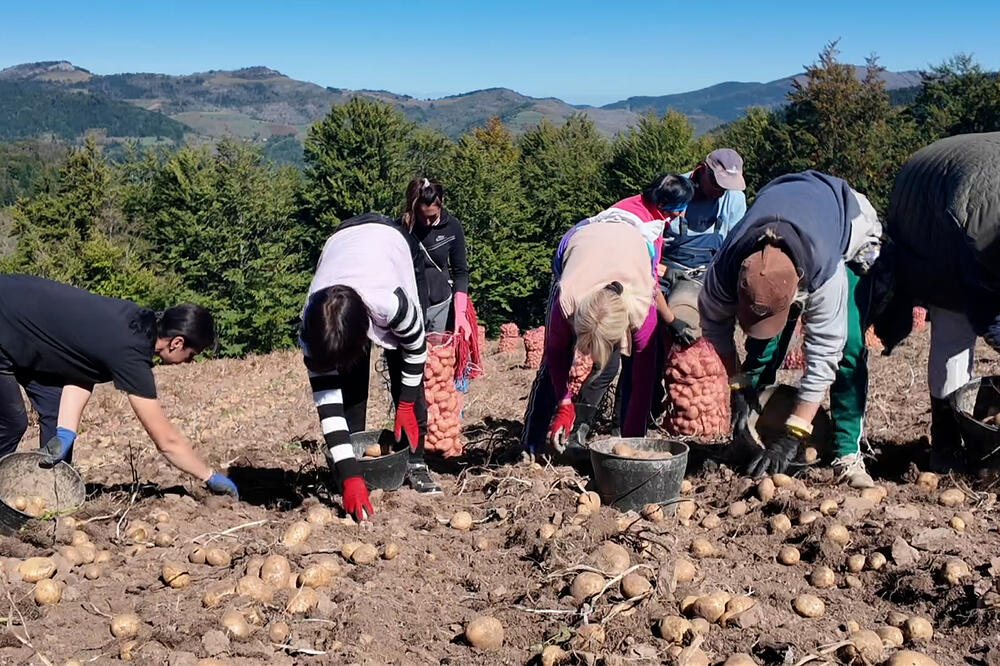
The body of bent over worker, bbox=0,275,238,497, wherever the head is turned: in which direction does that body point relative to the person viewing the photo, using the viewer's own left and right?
facing to the right of the viewer

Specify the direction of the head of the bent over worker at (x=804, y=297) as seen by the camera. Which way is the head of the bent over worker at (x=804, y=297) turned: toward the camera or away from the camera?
toward the camera

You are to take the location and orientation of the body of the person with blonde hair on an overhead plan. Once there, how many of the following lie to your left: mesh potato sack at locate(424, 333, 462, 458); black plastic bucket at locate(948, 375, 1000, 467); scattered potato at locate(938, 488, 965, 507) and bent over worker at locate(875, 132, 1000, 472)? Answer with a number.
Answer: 3

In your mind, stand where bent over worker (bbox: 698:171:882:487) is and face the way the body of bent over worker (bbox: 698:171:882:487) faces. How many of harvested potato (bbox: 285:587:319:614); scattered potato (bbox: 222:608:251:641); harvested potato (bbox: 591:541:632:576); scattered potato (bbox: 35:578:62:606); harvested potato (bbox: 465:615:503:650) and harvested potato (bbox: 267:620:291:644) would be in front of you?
6

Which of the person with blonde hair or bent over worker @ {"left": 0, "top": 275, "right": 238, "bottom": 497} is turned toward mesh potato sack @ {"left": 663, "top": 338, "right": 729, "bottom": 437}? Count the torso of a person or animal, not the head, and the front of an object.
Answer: the bent over worker

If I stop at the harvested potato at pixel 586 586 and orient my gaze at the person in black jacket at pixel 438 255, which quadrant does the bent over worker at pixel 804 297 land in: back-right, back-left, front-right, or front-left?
front-right

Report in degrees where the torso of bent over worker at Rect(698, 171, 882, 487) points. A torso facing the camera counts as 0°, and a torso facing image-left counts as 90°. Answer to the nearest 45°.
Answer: approximately 45°

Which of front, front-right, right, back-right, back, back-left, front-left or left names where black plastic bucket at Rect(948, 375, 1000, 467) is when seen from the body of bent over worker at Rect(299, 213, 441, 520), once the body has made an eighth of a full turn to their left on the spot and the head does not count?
front-left

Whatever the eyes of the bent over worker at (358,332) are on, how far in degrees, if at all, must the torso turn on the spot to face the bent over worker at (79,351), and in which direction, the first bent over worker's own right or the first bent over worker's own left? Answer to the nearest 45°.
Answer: approximately 90° to the first bent over worker's own right

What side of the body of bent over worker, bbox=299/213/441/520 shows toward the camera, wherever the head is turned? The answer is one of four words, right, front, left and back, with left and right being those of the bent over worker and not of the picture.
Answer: front

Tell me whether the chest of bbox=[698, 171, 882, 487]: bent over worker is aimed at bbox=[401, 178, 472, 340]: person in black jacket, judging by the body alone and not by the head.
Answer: no

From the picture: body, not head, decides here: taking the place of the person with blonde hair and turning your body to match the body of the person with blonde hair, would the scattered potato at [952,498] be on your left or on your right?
on your left

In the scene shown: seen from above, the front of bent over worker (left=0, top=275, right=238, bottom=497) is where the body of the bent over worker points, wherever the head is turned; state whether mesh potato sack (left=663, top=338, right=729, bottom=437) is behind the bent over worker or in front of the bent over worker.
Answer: in front

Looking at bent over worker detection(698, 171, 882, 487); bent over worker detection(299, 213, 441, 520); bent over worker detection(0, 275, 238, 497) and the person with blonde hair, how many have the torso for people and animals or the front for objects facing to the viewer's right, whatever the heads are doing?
1

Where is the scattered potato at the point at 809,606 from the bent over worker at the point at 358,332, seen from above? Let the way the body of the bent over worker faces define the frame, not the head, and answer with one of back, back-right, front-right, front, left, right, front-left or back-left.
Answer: front-left

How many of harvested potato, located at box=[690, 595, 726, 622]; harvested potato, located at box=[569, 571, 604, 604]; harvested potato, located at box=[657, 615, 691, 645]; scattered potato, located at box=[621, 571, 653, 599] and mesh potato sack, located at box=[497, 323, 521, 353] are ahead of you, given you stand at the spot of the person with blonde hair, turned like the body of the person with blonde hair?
4

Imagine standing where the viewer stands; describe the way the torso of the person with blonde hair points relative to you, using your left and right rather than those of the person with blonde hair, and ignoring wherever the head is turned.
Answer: facing the viewer

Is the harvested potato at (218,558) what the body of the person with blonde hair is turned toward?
no

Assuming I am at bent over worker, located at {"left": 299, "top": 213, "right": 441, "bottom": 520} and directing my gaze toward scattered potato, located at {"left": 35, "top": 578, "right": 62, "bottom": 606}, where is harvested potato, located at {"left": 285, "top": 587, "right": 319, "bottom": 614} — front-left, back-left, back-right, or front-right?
front-left
